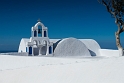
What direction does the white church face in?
toward the camera

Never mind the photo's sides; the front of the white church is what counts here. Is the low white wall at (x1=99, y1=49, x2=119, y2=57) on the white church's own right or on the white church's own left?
on the white church's own left
